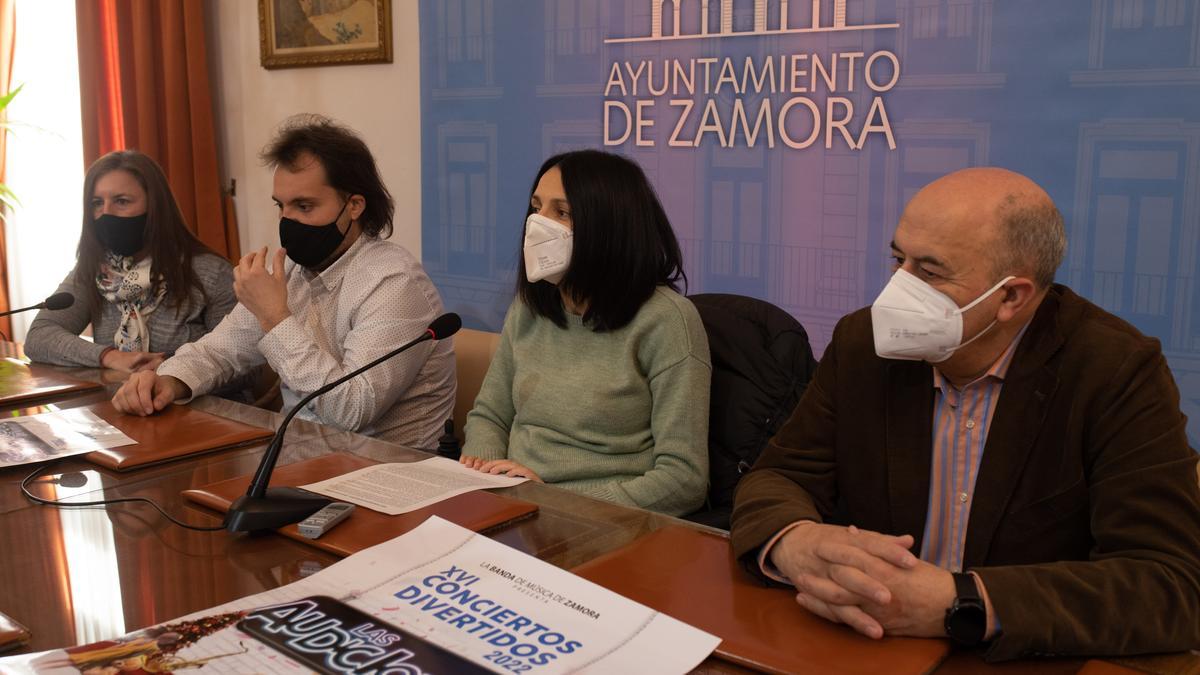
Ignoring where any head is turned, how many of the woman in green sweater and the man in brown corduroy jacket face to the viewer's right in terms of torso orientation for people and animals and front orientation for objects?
0

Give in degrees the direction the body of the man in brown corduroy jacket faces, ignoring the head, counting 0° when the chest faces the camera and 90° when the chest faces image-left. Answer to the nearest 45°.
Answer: approximately 45°

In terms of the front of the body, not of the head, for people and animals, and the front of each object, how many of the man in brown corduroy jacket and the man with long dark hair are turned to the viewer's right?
0

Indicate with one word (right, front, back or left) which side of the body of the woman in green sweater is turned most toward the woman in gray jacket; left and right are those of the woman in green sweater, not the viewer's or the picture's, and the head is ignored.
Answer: right

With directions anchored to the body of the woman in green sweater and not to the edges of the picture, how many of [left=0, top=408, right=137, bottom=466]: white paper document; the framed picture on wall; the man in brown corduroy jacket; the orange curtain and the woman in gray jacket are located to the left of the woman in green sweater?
1

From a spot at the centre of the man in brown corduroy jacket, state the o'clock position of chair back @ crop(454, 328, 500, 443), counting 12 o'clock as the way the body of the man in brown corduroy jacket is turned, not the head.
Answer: The chair back is roughly at 3 o'clock from the man in brown corduroy jacket.

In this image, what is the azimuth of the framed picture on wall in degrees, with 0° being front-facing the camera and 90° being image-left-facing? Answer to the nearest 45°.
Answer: approximately 0°

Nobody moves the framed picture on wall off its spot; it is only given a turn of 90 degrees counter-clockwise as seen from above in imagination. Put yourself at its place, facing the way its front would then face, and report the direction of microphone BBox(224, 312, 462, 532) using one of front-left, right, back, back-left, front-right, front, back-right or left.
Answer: right

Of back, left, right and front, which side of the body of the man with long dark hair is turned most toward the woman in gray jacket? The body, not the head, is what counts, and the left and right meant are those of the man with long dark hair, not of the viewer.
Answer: right

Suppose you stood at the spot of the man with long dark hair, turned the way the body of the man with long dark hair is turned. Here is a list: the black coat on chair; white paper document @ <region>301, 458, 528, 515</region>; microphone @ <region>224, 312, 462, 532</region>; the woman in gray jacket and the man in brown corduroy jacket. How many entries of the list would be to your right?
1

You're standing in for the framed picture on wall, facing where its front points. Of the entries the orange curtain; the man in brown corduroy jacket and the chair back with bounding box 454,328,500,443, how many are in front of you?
2

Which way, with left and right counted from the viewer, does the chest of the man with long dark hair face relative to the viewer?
facing the viewer and to the left of the viewer

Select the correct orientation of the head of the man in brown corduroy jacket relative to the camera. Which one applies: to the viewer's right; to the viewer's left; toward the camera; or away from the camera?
to the viewer's left

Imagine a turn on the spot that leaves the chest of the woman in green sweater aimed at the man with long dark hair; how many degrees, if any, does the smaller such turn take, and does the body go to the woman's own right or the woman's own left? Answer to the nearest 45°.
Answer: approximately 90° to the woman's own right

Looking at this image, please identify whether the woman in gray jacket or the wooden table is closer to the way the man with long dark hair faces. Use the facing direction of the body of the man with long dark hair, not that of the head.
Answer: the wooden table
